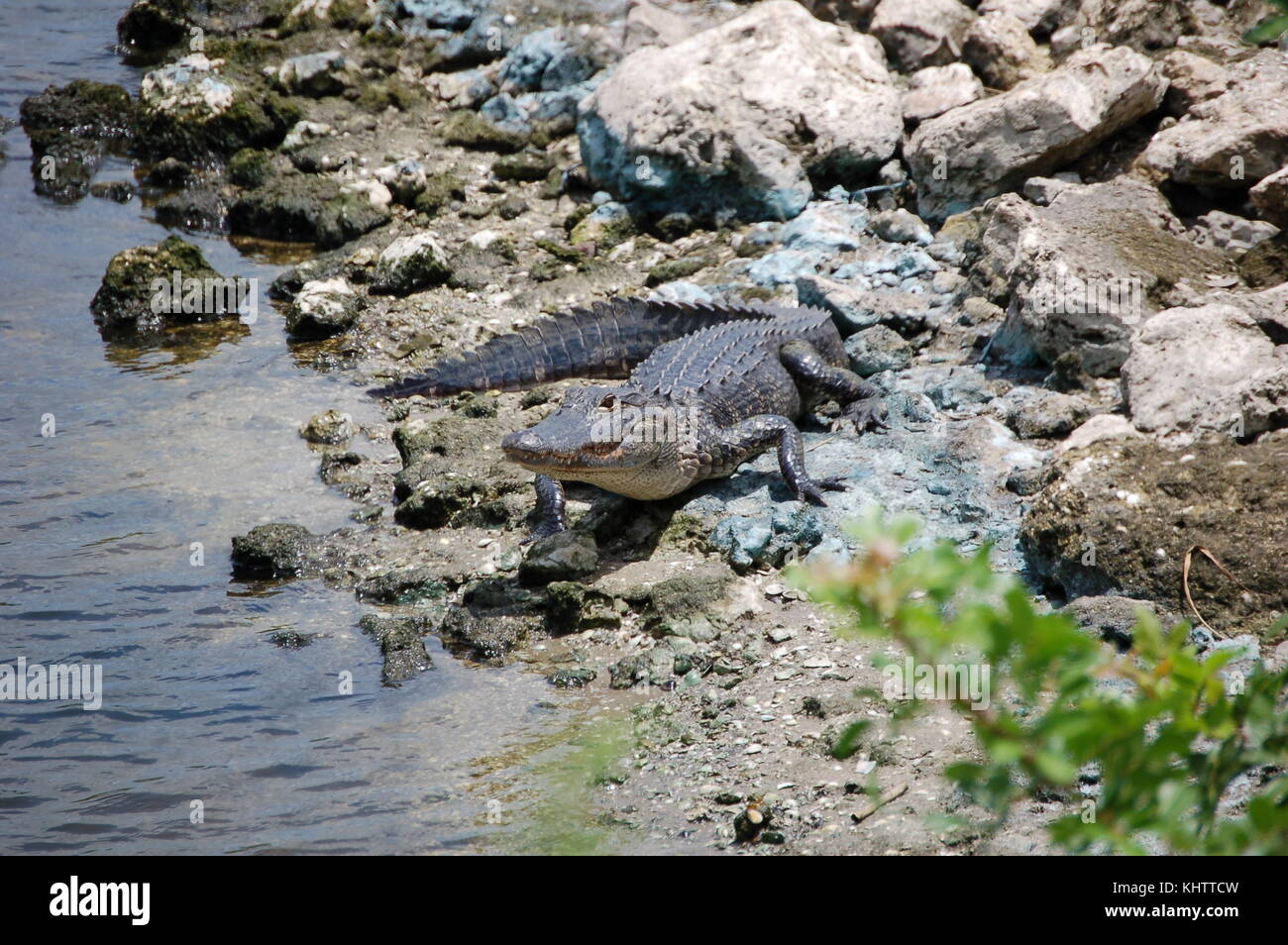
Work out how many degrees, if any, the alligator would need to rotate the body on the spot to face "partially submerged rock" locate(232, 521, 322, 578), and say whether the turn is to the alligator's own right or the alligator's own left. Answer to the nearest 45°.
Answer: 0° — it already faces it

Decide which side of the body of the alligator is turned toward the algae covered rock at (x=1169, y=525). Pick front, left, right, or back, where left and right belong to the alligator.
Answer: left

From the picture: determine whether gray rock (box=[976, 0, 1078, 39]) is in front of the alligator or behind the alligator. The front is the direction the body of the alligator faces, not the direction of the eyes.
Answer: behind

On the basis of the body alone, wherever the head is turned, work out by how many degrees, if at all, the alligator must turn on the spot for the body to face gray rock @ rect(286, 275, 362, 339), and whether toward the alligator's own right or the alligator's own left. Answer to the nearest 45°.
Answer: approximately 90° to the alligator's own right

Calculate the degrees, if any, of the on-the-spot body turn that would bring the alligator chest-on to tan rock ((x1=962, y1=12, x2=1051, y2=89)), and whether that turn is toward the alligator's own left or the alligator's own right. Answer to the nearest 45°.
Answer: approximately 180°

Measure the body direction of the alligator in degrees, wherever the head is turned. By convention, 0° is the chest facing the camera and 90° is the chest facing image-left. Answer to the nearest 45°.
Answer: approximately 45°

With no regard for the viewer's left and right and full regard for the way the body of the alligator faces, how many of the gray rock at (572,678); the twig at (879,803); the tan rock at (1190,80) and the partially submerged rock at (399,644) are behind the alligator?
1
